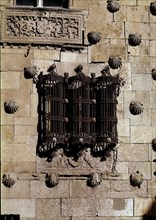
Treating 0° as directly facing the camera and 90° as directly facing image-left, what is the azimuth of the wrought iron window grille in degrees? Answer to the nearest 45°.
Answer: approximately 0°
